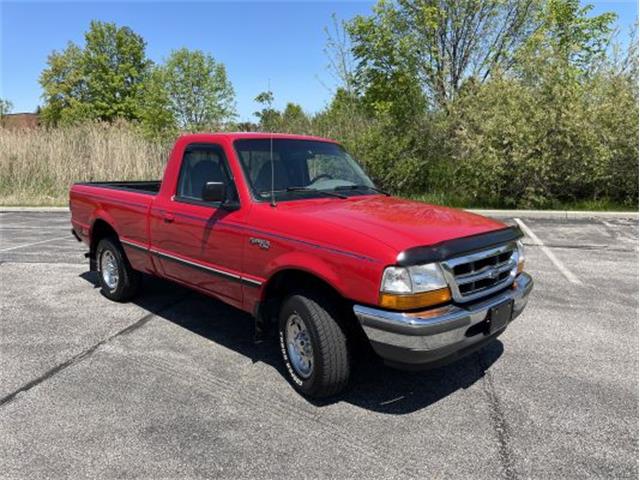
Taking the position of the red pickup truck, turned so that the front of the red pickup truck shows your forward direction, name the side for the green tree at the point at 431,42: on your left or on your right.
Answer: on your left

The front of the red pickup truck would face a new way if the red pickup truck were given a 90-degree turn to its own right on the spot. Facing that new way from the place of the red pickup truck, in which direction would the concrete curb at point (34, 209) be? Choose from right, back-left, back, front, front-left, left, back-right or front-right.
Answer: right

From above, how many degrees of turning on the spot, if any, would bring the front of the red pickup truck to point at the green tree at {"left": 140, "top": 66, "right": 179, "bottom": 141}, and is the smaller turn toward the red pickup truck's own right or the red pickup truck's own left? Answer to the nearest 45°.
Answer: approximately 135° to the red pickup truck's own left

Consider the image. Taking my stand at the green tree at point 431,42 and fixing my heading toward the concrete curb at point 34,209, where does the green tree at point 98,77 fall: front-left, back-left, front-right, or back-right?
front-right

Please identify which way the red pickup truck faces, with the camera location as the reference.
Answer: facing the viewer and to the right of the viewer

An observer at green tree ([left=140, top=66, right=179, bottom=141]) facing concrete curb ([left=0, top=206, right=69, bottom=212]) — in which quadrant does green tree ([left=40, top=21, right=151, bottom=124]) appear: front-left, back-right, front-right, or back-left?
back-right

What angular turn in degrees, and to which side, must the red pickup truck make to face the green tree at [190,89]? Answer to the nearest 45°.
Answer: approximately 135° to its left
